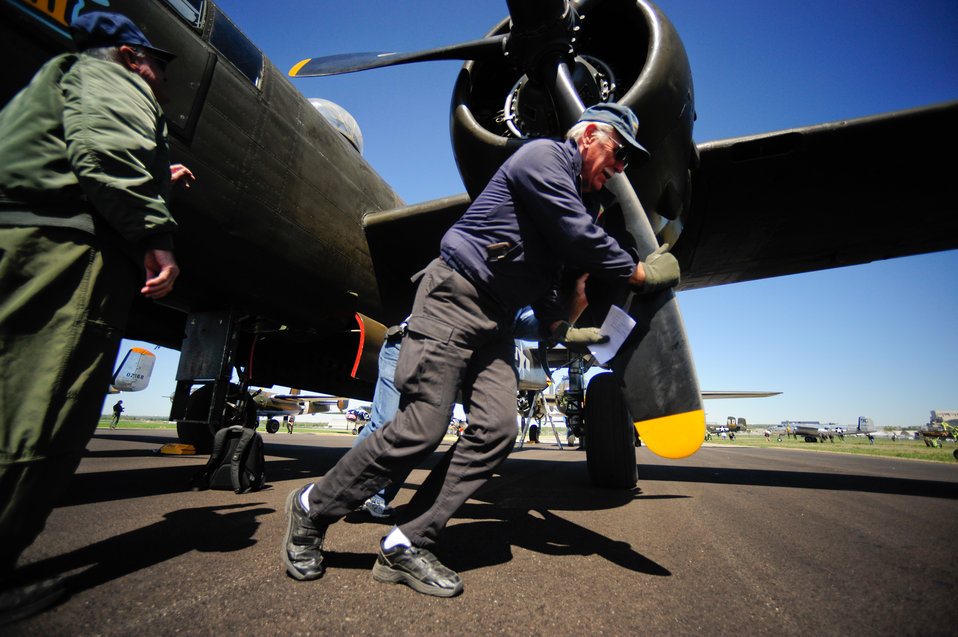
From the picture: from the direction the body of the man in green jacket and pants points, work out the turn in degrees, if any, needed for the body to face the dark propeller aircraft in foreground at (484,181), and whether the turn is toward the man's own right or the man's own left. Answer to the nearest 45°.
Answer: approximately 45° to the man's own right

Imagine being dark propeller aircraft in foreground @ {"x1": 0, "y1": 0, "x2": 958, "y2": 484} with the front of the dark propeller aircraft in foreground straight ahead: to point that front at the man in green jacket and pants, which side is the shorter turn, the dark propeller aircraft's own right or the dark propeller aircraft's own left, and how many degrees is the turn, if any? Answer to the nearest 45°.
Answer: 0° — it already faces them

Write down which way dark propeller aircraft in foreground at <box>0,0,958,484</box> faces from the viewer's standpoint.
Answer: facing the viewer and to the left of the viewer

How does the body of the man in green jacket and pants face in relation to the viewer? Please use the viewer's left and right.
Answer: facing away from the viewer and to the right of the viewer

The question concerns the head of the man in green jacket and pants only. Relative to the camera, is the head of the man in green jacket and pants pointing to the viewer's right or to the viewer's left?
to the viewer's right
